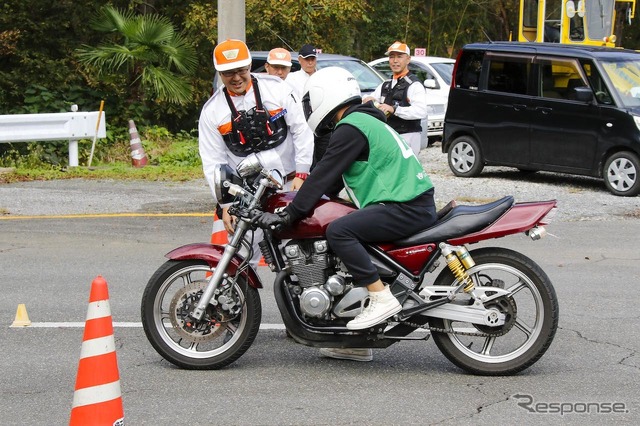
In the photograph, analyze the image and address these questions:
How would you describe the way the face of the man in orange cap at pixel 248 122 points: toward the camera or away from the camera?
toward the camera

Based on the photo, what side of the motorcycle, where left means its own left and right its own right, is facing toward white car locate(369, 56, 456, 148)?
right

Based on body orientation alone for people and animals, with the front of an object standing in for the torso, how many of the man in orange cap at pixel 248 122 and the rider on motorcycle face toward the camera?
1

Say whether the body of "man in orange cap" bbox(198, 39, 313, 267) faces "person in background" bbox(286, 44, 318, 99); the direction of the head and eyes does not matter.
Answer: no

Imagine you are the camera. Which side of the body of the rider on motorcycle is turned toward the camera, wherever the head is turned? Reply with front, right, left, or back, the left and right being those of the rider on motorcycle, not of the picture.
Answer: left

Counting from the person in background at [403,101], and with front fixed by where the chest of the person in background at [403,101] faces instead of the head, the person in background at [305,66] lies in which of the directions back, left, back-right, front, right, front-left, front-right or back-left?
front-right

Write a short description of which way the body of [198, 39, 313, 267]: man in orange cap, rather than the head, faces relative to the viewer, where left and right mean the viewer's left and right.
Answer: facing the viewer

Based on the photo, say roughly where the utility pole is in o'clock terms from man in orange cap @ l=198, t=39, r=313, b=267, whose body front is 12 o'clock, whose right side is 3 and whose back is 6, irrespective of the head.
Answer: The utility pole is roughly at 6 o'clock from the man in orange cap.

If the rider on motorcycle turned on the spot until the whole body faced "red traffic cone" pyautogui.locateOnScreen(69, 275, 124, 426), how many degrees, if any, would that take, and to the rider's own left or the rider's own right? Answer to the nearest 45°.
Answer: approximately 45° to the rider's own left

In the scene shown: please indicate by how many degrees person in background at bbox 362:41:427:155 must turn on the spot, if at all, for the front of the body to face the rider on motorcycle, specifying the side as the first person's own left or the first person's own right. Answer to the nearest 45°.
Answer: approximately 45° to the first person's own left

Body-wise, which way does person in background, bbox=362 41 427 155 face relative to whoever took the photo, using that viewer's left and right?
facing the viewer and to the left of the viewer

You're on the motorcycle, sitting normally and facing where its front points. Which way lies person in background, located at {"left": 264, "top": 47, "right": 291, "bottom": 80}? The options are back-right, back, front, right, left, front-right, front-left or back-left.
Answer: right

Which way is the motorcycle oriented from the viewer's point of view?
to the viewer's left

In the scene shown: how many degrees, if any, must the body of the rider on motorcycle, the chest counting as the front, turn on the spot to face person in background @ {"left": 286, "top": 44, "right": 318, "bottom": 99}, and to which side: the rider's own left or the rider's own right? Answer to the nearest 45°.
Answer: approximately 90° to the rider's own right

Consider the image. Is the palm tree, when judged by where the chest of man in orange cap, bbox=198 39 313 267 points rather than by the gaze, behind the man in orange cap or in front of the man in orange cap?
behind

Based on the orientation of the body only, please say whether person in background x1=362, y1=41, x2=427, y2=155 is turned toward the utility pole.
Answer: no

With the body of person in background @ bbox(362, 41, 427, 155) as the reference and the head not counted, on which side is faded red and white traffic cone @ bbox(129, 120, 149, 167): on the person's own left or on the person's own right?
on the person's own right

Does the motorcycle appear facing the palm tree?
no

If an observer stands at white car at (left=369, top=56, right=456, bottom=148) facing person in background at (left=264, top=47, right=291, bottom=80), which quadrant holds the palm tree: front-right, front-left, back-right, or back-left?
front-right

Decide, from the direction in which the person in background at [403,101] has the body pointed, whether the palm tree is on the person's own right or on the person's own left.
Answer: on the person's own right
